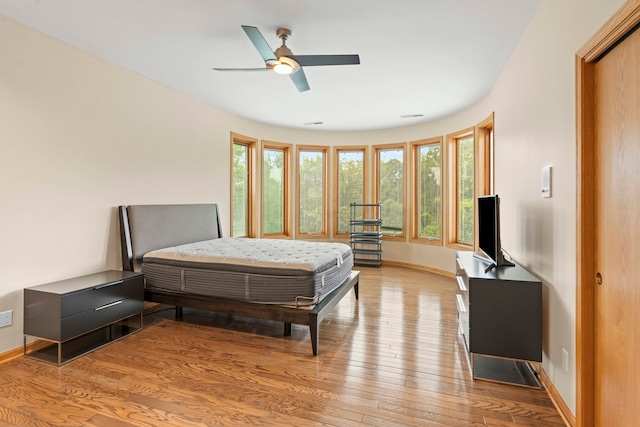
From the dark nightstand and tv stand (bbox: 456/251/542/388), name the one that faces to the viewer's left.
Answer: the tv stand

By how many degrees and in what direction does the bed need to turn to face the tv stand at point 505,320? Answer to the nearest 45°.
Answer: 0° — it already faces it

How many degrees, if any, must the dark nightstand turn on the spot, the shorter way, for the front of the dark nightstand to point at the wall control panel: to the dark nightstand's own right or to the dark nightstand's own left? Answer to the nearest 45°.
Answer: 0° — it already faces it

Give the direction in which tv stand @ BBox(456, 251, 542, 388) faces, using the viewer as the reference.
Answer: facing to the left of the viewer

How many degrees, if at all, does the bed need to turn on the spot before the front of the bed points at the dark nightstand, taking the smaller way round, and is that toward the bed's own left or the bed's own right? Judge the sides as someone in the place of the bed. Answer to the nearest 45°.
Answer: approximately 135° to the bed's own right

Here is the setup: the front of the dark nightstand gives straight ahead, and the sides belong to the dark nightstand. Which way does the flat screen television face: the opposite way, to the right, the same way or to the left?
the opposite way

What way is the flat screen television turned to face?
to the viewer's left

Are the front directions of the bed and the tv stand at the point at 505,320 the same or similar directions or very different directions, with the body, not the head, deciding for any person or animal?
very different directions

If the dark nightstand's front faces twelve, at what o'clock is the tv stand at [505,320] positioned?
The tv stand is roughly at 12 o'clock from the dark nightstand.

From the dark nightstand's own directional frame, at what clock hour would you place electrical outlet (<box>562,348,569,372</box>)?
The electrical outlet is roughly at 12 o'clock from the dark nightstand.

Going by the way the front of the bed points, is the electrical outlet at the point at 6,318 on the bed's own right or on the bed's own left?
on the bed's own right
